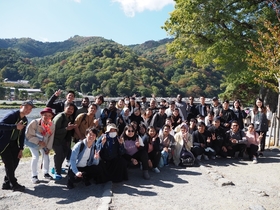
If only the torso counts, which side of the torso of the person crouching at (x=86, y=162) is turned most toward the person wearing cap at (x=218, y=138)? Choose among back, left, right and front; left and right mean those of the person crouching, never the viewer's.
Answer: left

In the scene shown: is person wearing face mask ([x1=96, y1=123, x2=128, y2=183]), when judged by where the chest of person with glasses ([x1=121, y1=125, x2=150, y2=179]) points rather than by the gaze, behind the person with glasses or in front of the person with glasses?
in front

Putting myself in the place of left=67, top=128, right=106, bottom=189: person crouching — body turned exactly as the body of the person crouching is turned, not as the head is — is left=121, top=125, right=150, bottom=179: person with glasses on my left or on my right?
on my left

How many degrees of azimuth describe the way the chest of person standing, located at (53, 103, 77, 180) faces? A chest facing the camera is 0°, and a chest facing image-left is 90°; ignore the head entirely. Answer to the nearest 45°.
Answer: approximately 315°

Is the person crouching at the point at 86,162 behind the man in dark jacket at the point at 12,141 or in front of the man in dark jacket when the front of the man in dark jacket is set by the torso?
in front

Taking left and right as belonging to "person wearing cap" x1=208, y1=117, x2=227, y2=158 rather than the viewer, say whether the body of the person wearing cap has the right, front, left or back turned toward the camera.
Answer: front

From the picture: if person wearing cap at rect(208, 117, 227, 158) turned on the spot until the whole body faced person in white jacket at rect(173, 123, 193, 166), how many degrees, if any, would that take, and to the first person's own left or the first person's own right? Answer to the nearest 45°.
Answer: approximately 45° to the first person's own right

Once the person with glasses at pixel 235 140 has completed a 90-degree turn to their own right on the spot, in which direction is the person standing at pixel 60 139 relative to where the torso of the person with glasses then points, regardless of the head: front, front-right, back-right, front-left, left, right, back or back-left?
front-left

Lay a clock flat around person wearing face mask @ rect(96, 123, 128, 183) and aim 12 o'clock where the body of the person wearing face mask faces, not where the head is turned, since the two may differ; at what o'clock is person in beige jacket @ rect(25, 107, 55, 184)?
The person in beige jacket is roughly at 3 o'clock from the person wearing face mask.

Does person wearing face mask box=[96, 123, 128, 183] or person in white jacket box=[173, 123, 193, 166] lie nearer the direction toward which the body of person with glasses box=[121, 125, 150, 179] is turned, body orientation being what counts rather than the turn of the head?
the person wearing face mask

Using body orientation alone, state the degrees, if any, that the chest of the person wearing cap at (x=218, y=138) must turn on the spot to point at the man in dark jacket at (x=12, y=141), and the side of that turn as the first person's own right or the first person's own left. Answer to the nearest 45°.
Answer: approximately 45° to the first person's own right

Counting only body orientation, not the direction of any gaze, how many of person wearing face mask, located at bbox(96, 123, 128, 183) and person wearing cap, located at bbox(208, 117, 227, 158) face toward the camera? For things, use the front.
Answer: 2

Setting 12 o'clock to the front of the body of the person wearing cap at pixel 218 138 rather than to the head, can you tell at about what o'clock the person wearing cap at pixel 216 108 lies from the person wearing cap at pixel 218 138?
the person wearing cap at pixel 216 108 is roughly at 6 o'clock from the person wearing cap at pixel 218 138.

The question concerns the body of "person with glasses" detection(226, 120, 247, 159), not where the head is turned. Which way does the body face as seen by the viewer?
toward the camera

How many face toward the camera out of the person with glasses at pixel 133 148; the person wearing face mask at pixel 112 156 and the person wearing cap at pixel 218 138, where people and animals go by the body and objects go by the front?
3

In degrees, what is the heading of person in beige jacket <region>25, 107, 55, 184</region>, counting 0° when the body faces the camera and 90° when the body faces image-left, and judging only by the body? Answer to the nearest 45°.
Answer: approximately 315°

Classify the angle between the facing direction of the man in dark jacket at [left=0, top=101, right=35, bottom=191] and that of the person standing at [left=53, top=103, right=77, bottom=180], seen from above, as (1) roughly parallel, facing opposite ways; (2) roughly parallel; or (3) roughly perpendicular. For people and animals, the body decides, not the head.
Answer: roughly parallel
